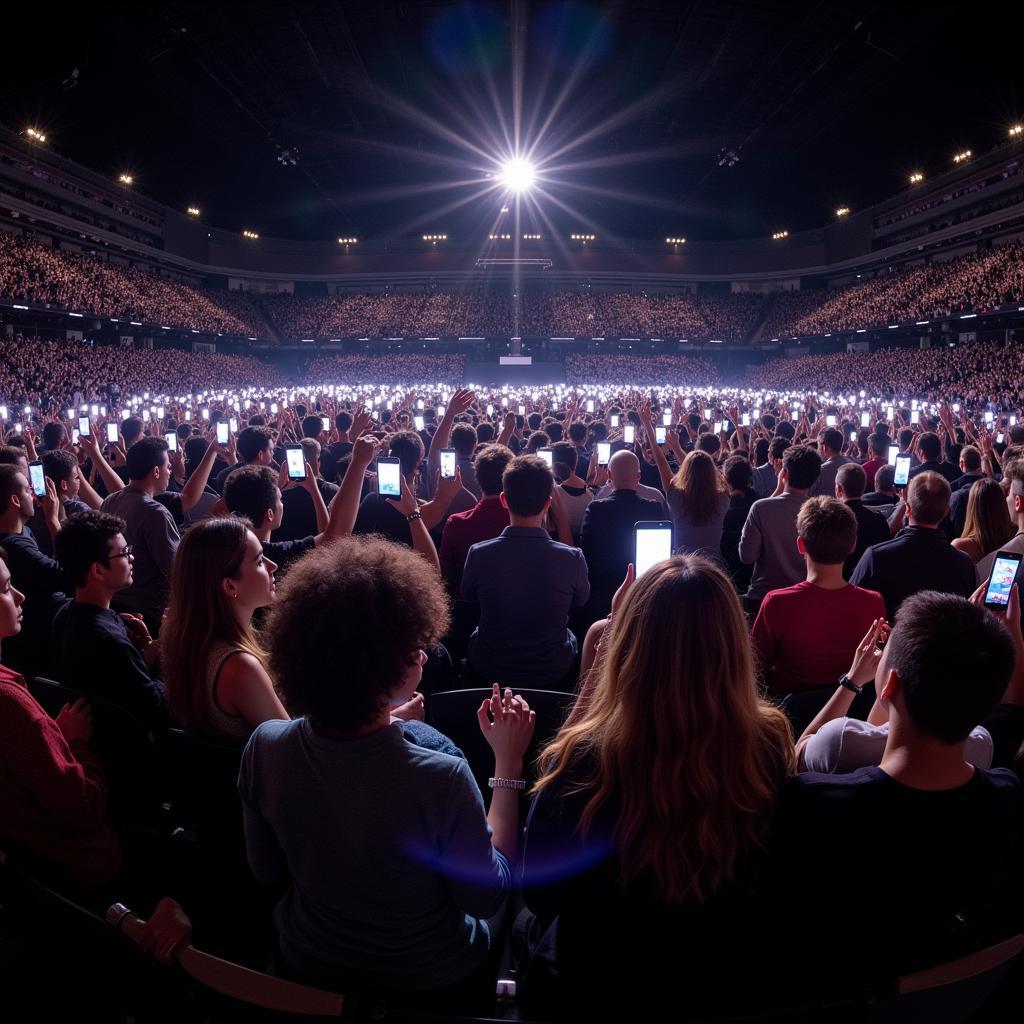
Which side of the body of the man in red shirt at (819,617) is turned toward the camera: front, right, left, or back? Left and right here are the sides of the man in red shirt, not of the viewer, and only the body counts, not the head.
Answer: back

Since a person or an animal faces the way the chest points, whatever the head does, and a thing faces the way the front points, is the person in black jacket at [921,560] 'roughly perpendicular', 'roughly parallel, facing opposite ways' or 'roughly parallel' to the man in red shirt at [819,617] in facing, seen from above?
roughly parallel

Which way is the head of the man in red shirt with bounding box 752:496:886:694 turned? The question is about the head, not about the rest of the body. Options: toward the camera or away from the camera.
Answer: away from the camera

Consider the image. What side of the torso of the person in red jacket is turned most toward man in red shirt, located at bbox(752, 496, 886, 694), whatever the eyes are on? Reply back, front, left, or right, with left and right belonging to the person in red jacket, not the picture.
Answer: front

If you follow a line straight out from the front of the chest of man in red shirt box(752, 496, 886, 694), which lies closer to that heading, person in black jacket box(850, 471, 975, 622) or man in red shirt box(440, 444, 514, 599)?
the person in black jacket

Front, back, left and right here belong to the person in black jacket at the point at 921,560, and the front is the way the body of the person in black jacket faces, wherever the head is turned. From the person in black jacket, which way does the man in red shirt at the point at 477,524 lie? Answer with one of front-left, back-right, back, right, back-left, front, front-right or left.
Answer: left

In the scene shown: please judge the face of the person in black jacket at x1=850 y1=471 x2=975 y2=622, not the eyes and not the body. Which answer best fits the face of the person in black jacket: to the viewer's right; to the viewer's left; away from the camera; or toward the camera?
away from the camera

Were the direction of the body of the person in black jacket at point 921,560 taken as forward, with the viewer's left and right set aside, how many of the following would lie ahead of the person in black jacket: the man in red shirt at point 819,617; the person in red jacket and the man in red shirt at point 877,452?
1

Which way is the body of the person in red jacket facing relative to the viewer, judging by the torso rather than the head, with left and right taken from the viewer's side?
facing to the right of the viewer

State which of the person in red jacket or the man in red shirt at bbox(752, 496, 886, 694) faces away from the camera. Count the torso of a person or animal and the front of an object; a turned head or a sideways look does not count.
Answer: the man in red shirt

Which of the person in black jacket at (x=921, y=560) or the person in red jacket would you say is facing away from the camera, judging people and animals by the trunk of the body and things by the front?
the person in black jacket

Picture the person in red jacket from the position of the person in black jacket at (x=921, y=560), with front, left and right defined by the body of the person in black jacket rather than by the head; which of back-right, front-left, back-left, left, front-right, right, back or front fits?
back-left

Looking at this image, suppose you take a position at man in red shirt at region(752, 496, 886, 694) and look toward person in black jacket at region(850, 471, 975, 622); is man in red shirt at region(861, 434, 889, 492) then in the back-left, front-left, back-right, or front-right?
front-left

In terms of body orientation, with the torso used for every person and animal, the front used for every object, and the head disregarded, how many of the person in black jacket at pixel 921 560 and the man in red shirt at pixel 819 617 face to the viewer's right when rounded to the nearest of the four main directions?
0

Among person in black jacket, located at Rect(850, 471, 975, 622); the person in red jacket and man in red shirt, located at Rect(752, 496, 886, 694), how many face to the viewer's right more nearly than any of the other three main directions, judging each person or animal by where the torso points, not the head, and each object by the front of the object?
1

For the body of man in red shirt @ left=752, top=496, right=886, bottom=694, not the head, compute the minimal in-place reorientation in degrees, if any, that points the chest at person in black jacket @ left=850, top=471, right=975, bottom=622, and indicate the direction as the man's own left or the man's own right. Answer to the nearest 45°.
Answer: approximately 45° to the man's own right

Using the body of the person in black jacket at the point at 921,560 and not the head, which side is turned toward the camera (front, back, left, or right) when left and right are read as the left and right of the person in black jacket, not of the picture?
back

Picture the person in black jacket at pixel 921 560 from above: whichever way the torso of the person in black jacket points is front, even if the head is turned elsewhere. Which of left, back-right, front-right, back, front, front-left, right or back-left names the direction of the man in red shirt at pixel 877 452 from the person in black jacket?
front
